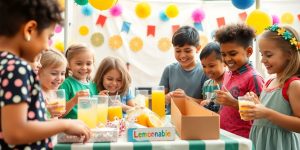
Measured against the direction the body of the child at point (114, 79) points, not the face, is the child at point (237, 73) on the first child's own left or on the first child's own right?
on the first child's own left

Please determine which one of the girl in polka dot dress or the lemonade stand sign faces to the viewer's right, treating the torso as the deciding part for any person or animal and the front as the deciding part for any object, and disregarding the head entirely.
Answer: the girl in polka dot dress

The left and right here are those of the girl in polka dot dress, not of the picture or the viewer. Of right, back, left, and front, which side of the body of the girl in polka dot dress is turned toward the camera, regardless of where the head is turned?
right

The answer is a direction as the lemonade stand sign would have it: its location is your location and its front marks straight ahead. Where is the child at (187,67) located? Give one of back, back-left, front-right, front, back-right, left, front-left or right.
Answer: back

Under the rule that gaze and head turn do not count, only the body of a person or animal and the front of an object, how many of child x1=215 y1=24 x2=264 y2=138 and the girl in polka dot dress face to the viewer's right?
1

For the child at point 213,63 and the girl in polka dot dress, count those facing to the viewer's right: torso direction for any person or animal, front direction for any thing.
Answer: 1

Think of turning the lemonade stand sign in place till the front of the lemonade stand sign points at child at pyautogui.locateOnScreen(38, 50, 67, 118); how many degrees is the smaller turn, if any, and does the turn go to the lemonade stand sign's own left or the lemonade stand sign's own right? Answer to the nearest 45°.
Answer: approximately 135° to the lemonade stand sign's own right

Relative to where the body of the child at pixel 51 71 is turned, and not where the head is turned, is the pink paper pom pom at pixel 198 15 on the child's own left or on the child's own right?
on the child's own left
